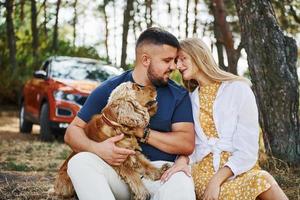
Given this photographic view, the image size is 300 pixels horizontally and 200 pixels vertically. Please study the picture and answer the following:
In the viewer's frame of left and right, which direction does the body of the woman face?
facing the viewer and to the left of the viewer

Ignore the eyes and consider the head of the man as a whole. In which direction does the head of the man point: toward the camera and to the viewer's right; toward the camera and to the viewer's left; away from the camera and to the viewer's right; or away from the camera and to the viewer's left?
toward the camera and to the viewer's right

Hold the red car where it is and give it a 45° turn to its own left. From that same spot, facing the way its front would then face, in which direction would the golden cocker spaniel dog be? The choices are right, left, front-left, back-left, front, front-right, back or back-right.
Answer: right

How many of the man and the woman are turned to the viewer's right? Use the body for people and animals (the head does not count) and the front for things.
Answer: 0

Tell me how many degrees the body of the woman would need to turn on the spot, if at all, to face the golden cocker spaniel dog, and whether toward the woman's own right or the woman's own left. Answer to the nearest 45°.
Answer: approximately 45° to the woman's own right

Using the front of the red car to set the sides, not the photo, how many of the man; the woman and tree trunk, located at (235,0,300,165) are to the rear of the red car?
0

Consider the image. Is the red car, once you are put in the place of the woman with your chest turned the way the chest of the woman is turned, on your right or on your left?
on your right

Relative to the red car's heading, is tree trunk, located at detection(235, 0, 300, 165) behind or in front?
in front

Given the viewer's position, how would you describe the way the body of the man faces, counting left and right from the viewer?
facing the viewer

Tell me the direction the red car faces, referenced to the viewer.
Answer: facing the viewer and to the right of the viewer

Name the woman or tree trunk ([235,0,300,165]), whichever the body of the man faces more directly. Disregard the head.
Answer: the woman

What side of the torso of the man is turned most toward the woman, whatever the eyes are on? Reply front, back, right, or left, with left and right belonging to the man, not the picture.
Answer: left

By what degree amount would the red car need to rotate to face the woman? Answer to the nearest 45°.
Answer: approximately 45° to its right

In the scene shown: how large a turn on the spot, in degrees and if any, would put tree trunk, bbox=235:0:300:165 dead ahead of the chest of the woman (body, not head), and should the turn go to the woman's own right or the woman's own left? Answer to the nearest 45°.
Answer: approximately 135° to the woman's own right

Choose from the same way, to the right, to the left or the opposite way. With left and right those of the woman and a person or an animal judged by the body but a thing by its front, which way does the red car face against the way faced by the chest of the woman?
to the left

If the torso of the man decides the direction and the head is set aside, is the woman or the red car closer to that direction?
the woman

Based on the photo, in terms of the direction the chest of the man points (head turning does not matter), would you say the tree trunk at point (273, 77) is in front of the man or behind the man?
behind
